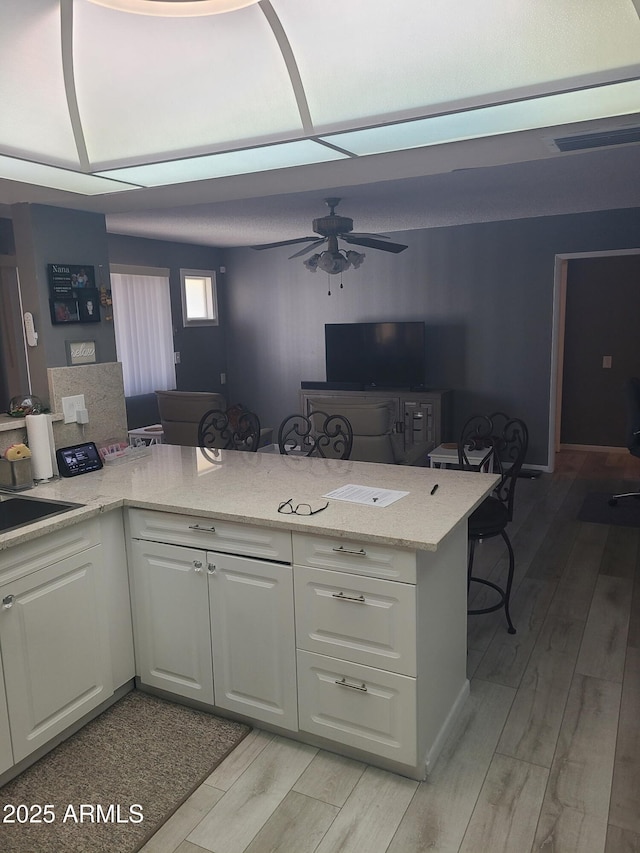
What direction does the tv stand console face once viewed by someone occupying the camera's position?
facing the viewer

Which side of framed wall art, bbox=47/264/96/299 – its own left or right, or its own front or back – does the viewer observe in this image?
front

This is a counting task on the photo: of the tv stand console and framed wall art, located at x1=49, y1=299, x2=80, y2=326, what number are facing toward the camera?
2

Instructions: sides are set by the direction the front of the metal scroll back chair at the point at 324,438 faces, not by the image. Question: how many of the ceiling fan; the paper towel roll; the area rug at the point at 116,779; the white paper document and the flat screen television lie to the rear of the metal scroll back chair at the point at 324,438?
2

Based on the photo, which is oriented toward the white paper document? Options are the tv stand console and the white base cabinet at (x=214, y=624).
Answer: the tv stand console

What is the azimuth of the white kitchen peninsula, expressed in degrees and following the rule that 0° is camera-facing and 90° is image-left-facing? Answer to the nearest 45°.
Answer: approximately 45°

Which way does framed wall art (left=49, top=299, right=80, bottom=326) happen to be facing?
toward the camera

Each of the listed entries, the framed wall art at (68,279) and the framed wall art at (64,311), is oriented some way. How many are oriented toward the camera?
2

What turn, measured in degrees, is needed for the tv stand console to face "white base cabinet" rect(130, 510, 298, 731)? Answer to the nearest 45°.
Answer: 0° — it already faces it

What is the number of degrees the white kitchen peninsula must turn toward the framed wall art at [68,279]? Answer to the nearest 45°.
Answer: approximately 90° to its right

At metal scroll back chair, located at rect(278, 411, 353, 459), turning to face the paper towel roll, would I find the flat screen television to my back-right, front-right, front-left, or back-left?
back-right

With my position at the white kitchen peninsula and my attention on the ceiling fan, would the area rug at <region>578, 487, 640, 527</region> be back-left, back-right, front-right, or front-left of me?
front-right

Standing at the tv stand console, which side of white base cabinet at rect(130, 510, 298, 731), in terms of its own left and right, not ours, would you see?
back

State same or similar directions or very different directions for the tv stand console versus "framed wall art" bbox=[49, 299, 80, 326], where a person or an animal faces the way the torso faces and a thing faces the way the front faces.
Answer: same or similar directions

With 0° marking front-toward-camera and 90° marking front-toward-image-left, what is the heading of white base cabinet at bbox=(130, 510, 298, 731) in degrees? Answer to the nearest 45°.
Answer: approximately 45°

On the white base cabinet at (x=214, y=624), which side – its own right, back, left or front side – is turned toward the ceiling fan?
back

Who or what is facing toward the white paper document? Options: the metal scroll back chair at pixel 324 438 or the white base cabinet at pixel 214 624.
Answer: the metal scroll back chair
